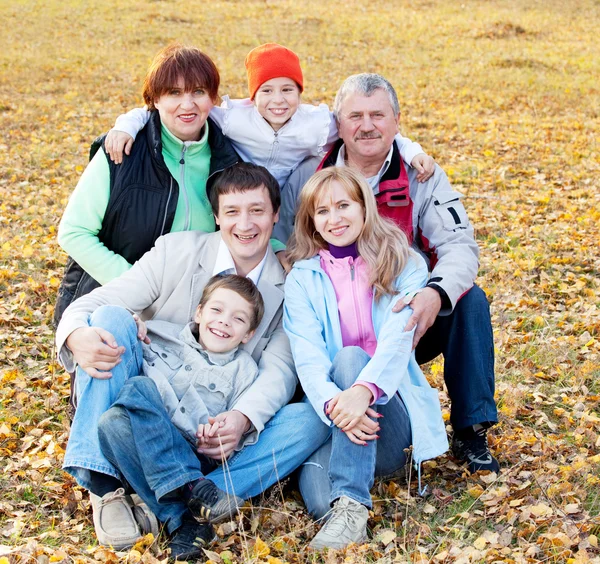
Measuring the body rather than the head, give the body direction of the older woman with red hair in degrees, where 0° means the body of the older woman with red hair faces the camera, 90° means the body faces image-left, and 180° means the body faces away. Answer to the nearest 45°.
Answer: approximately 315°

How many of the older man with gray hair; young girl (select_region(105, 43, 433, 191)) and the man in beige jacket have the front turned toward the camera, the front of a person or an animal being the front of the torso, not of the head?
3

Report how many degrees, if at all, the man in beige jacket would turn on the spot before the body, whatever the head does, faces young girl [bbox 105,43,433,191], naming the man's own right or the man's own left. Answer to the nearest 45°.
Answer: approximately 135° to the man's own left

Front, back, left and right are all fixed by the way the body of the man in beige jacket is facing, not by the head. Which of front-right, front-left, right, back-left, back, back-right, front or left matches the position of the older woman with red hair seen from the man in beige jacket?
back

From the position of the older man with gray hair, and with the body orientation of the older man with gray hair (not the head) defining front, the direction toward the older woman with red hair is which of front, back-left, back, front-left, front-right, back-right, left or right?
right

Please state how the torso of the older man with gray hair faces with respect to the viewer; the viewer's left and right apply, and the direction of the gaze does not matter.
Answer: facing the viewer

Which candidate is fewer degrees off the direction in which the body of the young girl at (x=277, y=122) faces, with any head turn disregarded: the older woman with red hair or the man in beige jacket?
the man in beige jacket

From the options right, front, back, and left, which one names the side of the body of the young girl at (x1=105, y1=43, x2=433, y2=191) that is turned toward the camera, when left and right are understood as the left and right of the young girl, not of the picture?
front
